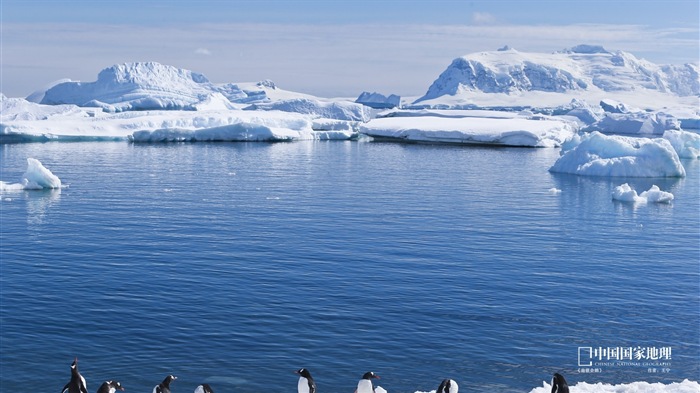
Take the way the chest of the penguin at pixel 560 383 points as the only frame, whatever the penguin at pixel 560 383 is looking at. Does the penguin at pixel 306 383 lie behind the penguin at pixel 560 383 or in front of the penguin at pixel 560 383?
in front

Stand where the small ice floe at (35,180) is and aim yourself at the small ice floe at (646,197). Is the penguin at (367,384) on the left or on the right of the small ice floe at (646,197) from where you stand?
right

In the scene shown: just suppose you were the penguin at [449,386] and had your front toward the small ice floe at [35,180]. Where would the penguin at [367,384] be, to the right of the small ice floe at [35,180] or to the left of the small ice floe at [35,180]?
left

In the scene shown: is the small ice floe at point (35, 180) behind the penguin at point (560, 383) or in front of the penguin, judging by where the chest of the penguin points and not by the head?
in front

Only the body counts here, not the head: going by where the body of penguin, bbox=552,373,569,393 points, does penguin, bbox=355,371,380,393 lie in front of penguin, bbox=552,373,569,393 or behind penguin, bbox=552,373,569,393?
in front
